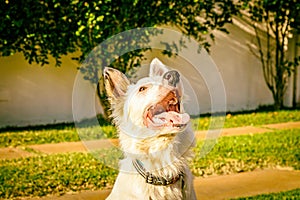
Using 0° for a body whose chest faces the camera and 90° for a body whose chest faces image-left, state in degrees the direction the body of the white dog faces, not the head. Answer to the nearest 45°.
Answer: approximately 315°

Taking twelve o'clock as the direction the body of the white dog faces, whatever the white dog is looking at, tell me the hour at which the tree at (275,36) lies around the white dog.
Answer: The tree is roughly at 8 o'clock from the white dog.
